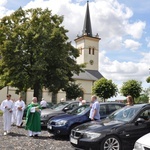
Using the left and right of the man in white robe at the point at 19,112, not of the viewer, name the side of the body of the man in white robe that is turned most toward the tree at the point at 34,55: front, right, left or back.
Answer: back

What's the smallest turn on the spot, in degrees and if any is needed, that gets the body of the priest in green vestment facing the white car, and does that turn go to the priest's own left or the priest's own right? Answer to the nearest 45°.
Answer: approximately 45° to the priest's own right

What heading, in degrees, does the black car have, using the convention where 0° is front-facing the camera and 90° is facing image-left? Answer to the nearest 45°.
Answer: approximately 45°

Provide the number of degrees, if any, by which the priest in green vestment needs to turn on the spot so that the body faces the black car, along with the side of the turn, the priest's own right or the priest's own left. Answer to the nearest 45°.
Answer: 0° — they already face it

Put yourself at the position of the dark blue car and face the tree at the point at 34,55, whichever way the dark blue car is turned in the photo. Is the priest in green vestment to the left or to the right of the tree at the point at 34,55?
left
